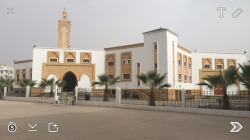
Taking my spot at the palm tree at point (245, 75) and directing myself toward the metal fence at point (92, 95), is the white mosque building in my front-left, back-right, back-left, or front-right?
front-right

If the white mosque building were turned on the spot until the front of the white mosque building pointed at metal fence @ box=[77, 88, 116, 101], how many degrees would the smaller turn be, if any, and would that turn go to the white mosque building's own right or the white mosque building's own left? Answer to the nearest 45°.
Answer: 0° — it already faces it

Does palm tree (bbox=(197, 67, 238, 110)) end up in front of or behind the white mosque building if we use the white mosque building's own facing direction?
in front

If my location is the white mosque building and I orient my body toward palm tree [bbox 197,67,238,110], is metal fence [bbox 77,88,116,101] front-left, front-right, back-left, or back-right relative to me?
front-right

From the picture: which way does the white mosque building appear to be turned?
toward the camera

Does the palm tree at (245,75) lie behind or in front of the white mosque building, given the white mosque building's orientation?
in front
